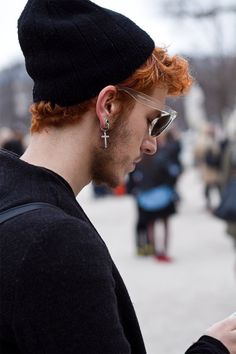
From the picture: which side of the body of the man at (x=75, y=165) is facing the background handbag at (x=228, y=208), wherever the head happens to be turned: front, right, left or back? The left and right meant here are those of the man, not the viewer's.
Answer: left

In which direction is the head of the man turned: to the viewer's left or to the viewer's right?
to the viewer's right

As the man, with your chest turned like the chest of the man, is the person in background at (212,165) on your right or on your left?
on your left

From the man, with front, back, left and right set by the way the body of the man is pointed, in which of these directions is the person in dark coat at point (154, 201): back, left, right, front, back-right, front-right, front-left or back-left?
left

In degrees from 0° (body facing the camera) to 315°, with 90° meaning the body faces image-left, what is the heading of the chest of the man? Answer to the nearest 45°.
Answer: approximately 270°

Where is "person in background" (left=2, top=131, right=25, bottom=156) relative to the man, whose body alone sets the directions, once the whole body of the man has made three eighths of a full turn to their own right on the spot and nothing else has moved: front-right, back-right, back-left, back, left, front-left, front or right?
back-right
